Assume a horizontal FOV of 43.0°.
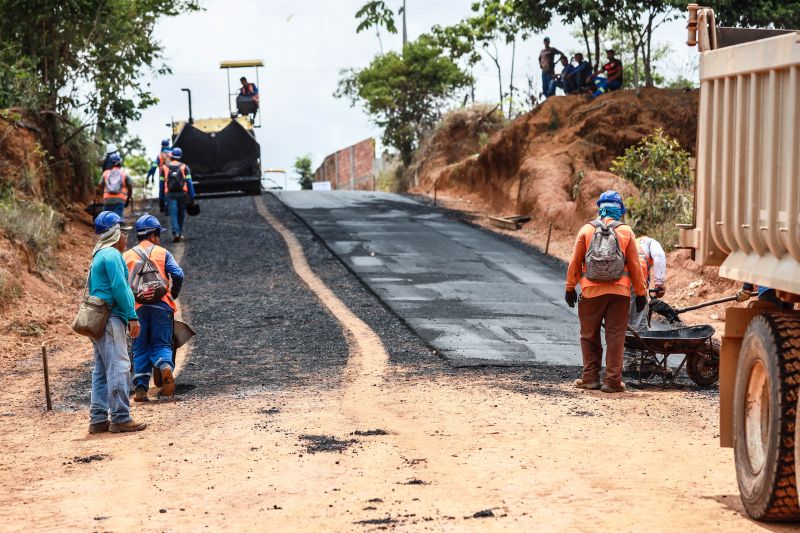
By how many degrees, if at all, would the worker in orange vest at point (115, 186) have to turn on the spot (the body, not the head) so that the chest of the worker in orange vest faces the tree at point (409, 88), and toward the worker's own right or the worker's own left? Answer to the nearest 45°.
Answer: approximately 45° to the worker's own right

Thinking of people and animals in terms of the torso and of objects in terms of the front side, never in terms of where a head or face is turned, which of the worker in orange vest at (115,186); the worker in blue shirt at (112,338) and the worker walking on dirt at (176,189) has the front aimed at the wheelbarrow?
the worker in blue shirt

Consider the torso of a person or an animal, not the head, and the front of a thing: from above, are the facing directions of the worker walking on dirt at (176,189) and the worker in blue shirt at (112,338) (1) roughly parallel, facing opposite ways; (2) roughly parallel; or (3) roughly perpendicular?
roughly perpendicular

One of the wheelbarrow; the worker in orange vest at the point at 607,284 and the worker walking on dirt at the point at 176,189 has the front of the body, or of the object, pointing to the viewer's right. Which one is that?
the wheelbarrow

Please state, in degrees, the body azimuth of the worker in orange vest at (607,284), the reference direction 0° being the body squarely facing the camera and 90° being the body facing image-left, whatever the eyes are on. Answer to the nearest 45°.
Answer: approximately 180°

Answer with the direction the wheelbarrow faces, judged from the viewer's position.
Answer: facing to the right of the viewer

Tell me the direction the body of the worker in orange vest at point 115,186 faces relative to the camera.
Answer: away from the camera

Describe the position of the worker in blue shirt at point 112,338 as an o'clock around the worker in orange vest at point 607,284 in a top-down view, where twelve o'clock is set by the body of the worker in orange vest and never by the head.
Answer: The worker in blue shirt is roughly at 8 o'clock from the worker in orange vest.

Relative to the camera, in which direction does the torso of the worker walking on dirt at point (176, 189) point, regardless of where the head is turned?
away from the camera

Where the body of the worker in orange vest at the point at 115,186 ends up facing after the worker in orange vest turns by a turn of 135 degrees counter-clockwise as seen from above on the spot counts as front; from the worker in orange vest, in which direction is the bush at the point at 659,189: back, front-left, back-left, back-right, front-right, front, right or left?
back-left

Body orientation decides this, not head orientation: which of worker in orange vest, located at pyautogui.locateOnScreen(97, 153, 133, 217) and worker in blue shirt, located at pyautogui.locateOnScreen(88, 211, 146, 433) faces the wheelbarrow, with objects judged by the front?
the worker in blue shirt

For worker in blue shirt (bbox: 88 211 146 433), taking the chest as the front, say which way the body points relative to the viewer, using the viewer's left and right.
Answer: facing to the right of the viewer

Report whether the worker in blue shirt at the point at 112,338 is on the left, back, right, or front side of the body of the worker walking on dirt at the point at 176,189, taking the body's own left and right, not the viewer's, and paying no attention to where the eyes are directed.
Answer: back

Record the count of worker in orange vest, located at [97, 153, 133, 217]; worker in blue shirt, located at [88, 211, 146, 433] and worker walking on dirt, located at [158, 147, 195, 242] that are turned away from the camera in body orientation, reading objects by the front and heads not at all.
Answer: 2

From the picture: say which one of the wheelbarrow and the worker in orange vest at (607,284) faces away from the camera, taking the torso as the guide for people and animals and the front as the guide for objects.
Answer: the worker in orange vest

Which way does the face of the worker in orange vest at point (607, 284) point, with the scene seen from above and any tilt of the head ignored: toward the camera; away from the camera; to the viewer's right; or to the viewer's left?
away from the camera
